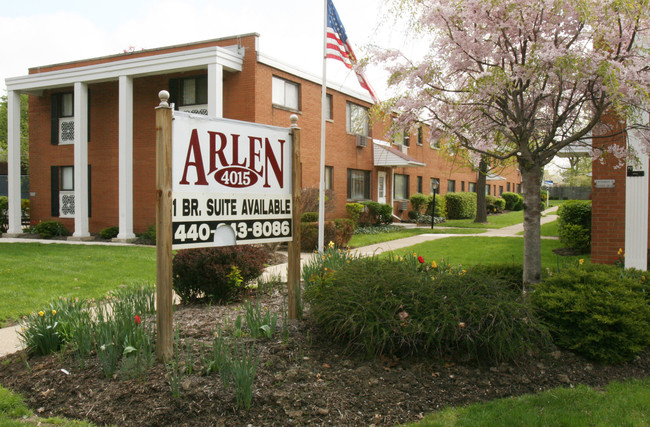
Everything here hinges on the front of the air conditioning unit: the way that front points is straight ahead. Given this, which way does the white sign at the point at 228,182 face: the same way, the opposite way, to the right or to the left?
the same way

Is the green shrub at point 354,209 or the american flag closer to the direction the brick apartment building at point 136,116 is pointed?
the american flag

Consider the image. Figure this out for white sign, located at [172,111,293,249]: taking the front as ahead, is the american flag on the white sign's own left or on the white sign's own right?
on the white sign's own left

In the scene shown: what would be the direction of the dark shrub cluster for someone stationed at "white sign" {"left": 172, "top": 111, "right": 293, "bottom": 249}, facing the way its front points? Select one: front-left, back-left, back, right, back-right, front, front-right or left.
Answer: back-left

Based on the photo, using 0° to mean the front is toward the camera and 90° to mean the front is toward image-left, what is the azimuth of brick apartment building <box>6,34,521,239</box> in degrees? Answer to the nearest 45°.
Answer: approximately 45°

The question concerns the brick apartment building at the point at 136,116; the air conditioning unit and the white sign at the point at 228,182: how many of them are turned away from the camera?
0

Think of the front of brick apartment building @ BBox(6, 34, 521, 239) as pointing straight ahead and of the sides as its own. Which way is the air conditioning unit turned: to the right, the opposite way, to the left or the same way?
to the left

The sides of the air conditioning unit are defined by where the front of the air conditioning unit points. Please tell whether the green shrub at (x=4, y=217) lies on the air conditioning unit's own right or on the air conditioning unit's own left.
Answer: on the air conditioning unit's own right

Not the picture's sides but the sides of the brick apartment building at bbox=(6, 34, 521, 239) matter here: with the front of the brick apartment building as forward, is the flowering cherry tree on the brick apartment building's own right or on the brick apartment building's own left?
on the brick apartment building's own left

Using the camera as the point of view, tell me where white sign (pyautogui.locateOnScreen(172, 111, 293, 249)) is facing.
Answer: facing the viewer and to the right of the viewer

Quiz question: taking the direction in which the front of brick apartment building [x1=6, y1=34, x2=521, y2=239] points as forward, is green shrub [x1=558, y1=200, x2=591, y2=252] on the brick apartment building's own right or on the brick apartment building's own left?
on the brick apartment building's own left

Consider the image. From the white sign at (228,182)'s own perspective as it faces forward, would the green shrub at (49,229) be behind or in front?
behind
